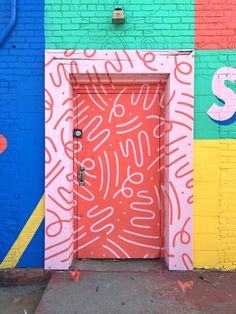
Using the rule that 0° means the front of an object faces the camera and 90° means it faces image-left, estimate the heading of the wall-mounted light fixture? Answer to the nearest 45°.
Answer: approximately 0°
